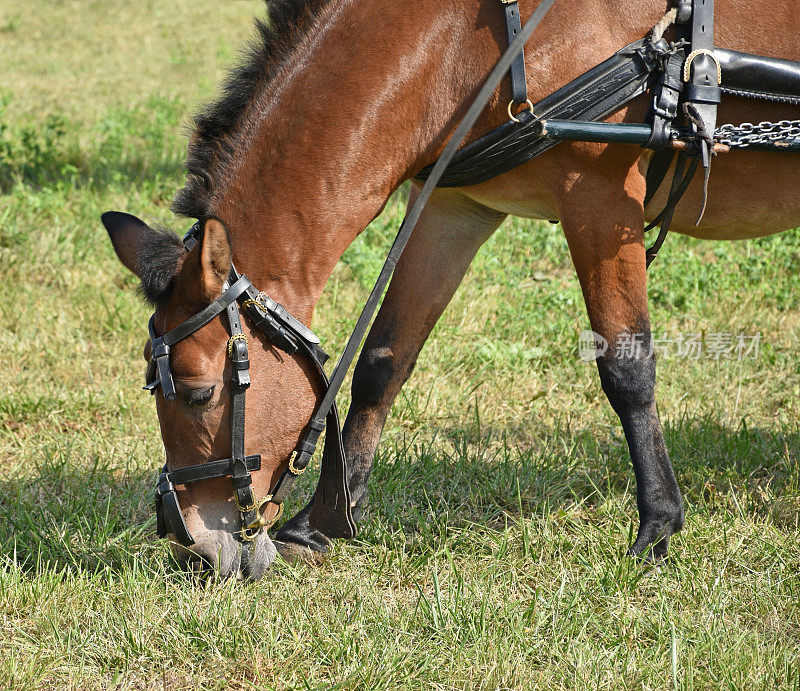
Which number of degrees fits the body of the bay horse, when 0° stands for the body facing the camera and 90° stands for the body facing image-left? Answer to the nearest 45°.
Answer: approximately 90°
